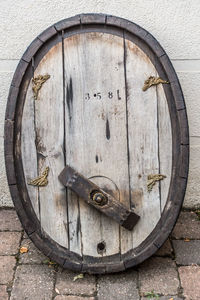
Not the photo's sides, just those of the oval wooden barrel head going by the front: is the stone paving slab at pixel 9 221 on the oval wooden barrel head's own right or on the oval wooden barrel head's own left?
on the oval wooden barrel head's own right

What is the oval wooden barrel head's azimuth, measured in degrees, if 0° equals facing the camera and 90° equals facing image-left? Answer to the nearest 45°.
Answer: approximately 0°
